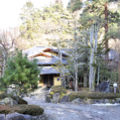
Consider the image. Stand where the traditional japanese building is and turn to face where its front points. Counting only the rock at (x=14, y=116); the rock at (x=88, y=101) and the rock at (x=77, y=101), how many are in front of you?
3

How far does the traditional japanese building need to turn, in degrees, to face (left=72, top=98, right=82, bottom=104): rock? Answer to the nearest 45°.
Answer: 0° — it already faces it

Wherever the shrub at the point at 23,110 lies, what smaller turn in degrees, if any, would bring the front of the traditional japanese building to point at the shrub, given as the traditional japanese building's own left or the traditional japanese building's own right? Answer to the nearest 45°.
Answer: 0° — it already faces it

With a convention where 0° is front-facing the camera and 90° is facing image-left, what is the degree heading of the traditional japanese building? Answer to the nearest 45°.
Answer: approximately 0°

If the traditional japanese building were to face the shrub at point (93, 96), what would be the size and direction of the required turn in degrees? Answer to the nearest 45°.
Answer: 0° — it already faces it

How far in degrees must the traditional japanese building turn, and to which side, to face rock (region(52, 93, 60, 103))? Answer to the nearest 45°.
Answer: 0° — it already faces it
